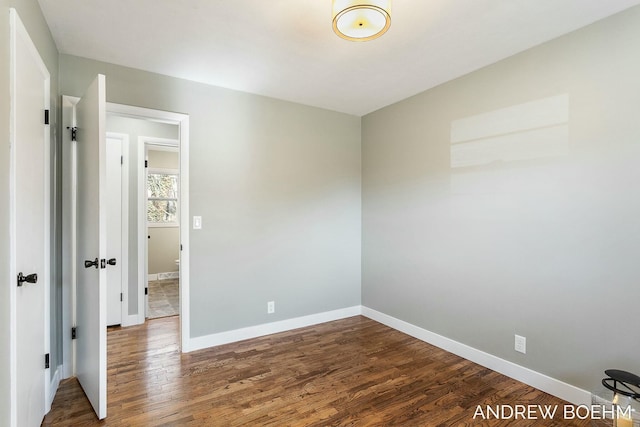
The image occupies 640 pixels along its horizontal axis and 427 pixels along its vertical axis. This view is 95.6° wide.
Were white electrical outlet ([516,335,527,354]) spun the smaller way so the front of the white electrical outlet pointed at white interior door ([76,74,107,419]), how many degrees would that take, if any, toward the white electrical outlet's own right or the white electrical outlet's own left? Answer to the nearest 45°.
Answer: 0° — it already faces it

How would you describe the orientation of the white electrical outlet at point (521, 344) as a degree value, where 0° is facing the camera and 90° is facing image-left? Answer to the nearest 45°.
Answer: approximately 45°

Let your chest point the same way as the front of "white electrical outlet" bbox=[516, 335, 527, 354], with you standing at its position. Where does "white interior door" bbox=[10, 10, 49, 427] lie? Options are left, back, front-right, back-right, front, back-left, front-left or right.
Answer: front
